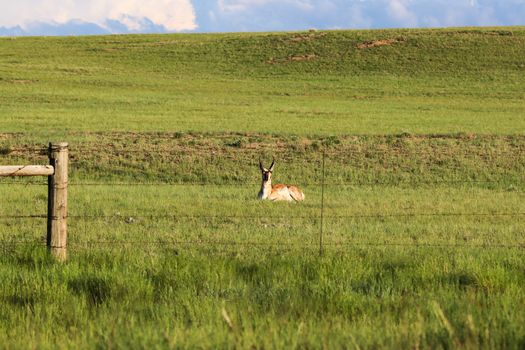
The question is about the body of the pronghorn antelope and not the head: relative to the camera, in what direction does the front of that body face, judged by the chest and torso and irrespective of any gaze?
to the viewer's left
